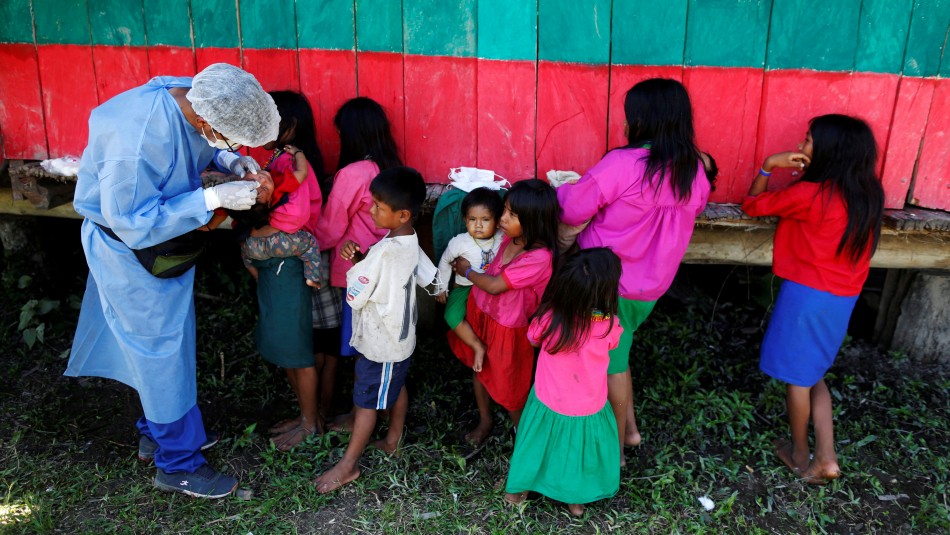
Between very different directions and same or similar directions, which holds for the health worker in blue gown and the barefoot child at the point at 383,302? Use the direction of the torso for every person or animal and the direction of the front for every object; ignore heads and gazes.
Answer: very different directions

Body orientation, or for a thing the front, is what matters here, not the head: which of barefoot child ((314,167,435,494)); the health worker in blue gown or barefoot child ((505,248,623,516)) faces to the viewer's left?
barefoot child ((314,167,435,494))

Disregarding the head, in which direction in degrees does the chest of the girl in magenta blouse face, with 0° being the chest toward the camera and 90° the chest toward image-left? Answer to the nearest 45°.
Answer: approximately 135°

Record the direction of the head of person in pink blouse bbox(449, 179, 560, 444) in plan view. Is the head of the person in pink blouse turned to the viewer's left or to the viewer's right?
to the viewer's left

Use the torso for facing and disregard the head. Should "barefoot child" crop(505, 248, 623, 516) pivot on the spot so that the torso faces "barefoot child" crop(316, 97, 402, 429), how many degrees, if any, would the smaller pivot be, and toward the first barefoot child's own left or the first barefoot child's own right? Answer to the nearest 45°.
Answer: approximately 45° to the first barefoot child's own left

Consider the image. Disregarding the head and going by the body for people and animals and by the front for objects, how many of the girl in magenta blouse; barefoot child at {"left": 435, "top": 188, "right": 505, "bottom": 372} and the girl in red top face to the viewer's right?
0

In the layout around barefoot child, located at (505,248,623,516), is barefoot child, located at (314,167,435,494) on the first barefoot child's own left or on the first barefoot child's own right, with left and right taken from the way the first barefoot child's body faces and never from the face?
on the first barefoot child's own left

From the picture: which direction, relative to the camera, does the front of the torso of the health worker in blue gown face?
to the viewer's right

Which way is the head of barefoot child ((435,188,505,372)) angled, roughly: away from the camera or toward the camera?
toward the camera

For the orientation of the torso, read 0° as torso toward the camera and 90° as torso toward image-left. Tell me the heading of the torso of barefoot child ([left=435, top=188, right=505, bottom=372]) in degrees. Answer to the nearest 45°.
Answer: approximately 0°

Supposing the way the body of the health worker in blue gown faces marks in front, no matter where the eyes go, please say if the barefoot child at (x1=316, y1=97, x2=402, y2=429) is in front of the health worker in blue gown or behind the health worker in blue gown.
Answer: in front

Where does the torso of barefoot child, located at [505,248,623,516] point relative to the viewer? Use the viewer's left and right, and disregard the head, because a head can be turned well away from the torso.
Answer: facing away from the viewer

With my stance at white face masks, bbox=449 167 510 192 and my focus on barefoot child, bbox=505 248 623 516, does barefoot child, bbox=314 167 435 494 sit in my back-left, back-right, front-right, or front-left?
front-right

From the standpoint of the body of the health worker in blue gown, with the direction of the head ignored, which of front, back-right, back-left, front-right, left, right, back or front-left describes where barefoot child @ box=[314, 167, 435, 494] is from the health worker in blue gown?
front
